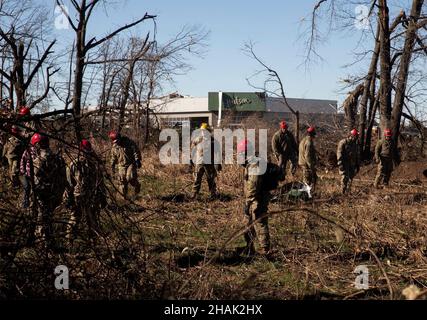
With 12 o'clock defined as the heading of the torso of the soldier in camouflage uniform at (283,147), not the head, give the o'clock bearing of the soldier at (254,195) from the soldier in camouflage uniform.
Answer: The soldier is roughly at 12 o'clock from the soldier in camouflage uniform.

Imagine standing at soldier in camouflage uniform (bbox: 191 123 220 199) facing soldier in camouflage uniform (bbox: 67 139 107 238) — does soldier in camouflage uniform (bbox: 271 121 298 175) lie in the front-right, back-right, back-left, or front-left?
back-left

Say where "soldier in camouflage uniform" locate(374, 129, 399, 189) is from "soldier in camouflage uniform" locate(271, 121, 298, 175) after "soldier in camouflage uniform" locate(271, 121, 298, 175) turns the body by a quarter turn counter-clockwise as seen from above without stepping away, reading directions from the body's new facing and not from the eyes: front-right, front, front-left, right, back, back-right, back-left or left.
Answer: front

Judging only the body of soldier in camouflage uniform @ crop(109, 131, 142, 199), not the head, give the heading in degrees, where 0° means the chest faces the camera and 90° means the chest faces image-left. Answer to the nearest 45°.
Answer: approximately 45°

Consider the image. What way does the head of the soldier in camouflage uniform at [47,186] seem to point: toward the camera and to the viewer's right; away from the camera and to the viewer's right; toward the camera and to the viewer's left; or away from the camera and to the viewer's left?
toward the camera and to the viewer's right
